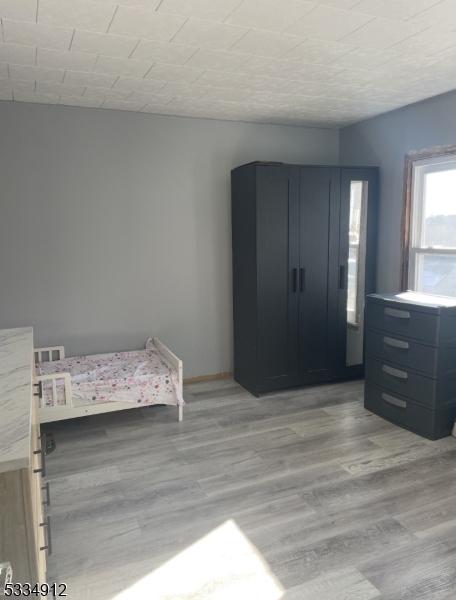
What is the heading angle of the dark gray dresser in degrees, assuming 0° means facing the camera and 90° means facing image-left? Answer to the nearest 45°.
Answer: approximately 45°

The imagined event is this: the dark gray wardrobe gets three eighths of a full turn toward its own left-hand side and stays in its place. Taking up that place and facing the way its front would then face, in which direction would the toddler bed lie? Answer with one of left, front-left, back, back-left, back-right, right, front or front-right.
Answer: back-left

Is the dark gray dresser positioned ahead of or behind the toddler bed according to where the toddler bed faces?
ahead

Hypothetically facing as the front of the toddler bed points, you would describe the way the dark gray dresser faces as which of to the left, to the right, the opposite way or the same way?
the opposite way

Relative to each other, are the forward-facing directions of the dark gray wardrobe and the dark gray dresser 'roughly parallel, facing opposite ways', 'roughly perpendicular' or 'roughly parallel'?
roughly perpendicular

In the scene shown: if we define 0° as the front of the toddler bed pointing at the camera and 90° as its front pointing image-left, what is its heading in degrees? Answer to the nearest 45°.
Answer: approximately 270°

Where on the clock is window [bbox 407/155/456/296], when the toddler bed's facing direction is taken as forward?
The window is roughly at 12 o'clock from the toddler bed.

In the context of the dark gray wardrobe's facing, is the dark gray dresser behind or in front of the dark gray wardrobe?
in front

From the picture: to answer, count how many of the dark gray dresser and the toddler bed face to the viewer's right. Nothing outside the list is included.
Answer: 1

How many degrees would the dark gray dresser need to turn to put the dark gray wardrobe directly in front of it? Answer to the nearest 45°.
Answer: approximately 90° to its right
